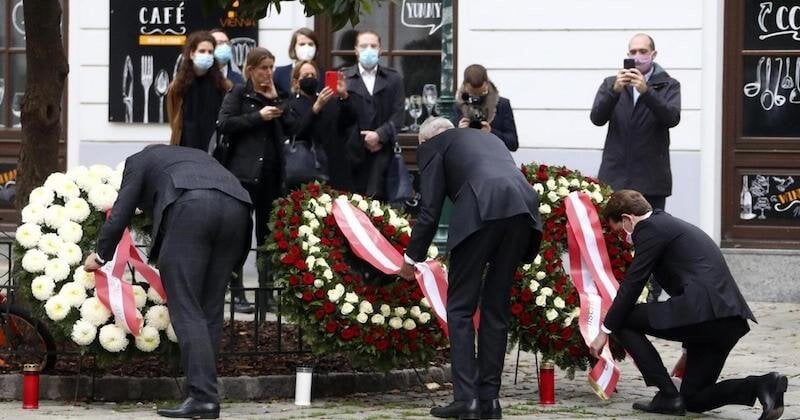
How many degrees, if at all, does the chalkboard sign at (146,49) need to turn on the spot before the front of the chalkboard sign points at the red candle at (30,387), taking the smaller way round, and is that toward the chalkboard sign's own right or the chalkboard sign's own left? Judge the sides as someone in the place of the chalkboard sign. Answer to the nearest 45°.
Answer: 0° — it already faces it

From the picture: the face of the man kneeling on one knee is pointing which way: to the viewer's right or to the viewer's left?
to the viewer's left

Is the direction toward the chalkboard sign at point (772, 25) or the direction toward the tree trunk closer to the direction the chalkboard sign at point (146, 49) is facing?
the tree trunk

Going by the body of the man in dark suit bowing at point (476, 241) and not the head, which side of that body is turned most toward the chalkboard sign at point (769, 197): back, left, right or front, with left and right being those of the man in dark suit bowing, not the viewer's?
right

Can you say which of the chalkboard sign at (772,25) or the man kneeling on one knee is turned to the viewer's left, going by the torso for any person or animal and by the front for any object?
the man kneeling on one knee

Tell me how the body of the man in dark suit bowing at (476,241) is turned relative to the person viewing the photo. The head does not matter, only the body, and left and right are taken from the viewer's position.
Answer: facing away from the viewer and to the left of the viewer

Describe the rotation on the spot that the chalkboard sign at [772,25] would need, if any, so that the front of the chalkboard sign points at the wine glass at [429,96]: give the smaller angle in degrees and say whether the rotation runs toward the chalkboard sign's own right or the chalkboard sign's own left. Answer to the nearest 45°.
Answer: approximately 90° to the chalkboard sign's own right

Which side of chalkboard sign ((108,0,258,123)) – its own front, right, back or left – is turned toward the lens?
front

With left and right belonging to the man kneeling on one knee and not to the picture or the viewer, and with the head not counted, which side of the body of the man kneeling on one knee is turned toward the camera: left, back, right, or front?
left

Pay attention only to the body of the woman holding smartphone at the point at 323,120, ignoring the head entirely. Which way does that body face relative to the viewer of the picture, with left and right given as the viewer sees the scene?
facing the viewer and to the right of the viewer
